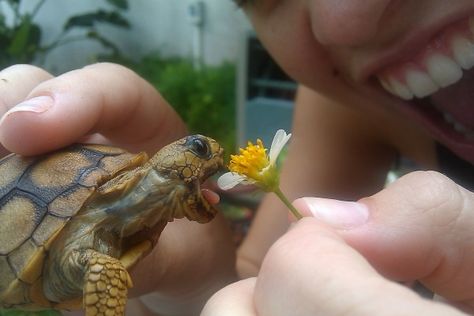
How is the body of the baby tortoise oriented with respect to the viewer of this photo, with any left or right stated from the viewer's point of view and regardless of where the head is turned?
facing to the right of the viewer
